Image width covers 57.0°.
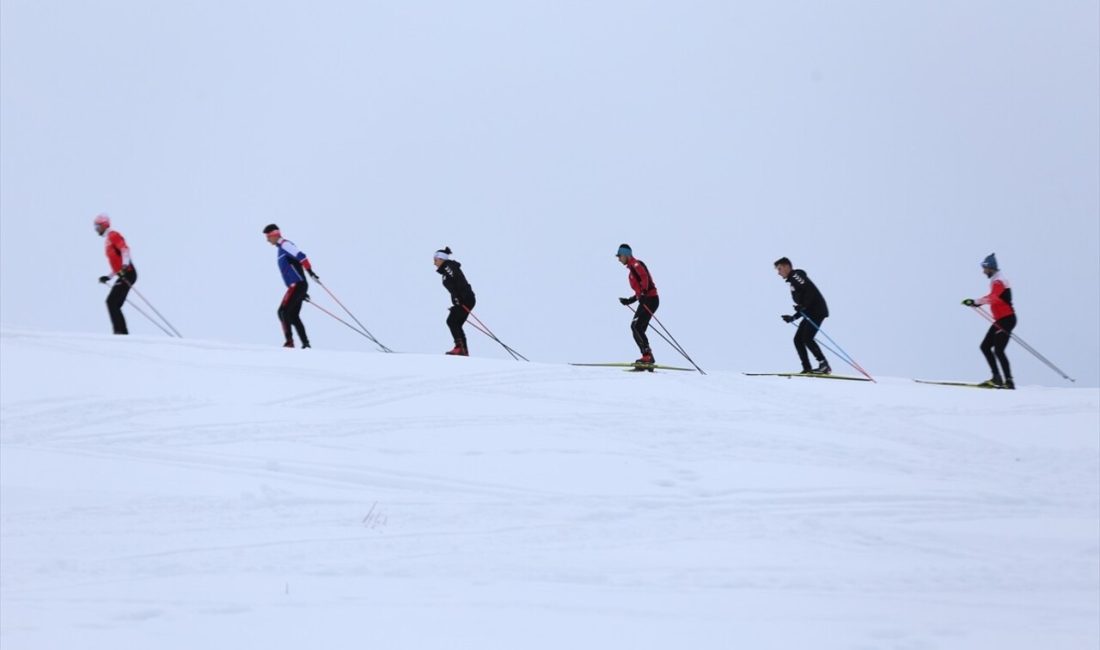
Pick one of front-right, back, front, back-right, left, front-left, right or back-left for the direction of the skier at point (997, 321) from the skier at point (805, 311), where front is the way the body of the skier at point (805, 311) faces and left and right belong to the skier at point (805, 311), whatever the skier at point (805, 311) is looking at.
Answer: back

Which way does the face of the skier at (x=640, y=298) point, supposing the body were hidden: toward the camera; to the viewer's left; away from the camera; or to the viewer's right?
to the viewer's left

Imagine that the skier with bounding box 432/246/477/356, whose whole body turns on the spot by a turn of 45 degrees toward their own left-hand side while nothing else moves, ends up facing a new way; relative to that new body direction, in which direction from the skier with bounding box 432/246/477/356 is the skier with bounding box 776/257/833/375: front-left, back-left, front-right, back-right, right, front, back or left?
back-left

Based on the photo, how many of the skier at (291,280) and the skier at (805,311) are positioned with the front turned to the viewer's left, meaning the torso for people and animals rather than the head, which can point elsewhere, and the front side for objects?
2

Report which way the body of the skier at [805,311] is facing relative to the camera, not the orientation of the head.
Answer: to the viewer's left

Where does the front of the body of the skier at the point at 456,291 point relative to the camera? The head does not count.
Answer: to the viewer's left

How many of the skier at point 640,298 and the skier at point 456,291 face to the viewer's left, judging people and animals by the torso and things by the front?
2

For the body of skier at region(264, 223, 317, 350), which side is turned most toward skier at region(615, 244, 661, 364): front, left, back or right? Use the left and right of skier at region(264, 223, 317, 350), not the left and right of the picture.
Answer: back

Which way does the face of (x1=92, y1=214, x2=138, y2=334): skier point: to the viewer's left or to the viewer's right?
to the viewer's left

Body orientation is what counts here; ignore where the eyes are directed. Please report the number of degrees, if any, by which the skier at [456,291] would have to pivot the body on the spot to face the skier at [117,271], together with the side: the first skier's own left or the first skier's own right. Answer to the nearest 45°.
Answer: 0° — they already face them

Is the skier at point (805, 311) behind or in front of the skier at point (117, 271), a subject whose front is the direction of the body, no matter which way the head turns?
behind

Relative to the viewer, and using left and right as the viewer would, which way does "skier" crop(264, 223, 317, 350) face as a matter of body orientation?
facing to the left of the viewer

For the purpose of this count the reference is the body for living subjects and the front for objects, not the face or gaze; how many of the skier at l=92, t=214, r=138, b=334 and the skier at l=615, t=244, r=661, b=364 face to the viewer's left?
2

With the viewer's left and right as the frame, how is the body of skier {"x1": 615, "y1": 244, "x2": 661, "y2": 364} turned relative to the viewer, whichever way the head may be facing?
facing to the left of the viewer

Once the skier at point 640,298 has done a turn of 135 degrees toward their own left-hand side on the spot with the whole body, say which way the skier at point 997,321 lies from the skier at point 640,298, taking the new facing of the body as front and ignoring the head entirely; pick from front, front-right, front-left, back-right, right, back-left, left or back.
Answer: front-left

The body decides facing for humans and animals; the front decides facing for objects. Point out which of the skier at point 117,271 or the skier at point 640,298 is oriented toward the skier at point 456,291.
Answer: the skier at point 640,298

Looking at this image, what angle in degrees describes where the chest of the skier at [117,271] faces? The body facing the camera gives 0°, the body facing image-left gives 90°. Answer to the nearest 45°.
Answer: approximately 90°

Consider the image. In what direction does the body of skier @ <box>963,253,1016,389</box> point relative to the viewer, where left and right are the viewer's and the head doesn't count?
facing to the left of the viewer

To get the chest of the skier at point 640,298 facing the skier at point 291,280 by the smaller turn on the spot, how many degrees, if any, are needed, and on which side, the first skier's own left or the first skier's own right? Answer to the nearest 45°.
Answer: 0° — they already face them

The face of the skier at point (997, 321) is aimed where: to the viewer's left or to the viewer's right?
to the viewer's left
